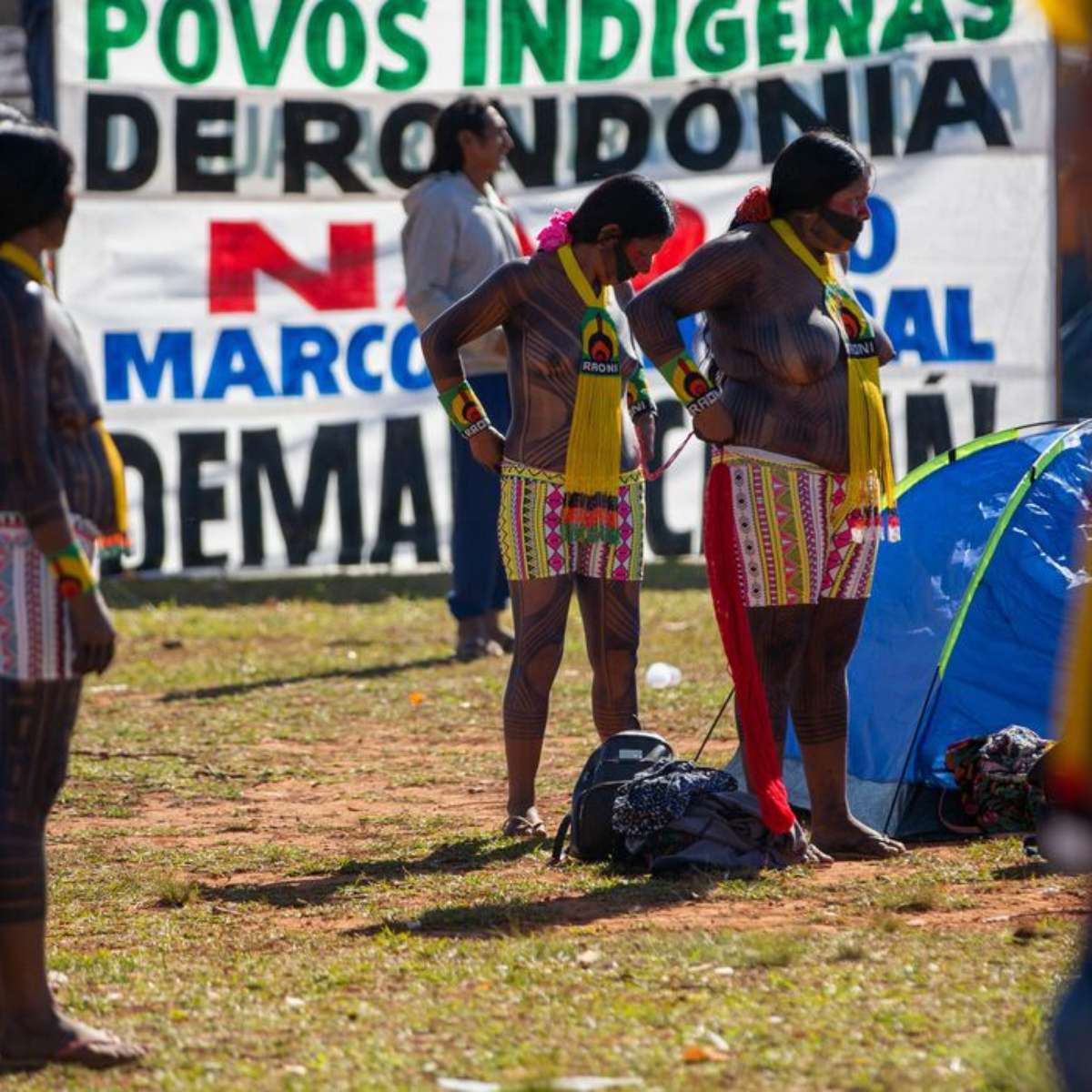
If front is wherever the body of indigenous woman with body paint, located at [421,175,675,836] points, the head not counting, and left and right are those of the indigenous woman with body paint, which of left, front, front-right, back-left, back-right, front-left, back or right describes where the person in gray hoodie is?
back-left

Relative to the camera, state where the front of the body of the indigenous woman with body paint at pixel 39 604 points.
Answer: to the viewer's right

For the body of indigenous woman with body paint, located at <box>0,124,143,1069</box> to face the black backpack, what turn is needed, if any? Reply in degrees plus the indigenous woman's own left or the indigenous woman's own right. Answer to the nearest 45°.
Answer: approximately 45° to the indigenous woman's own left

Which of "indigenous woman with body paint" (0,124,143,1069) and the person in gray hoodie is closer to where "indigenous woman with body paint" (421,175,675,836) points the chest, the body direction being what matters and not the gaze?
the indigenous woman with body paint

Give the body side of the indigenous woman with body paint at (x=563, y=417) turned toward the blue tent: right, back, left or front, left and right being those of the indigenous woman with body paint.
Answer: left

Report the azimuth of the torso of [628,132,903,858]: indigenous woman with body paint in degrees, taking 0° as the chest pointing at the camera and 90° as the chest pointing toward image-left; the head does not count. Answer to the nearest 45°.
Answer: approximately 315°

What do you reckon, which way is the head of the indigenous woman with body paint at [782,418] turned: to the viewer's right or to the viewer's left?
to the viewer's right
